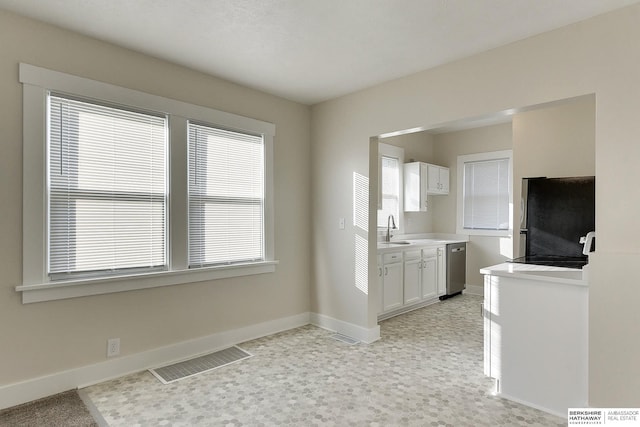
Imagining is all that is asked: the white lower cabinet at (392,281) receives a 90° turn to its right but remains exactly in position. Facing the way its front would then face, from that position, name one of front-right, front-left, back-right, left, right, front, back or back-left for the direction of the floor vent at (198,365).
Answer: front

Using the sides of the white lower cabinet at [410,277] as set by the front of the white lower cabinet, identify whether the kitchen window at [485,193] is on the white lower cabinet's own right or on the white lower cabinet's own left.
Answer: on the white lower cabinet's own left

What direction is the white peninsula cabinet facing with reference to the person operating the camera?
facing to the left of the viewer

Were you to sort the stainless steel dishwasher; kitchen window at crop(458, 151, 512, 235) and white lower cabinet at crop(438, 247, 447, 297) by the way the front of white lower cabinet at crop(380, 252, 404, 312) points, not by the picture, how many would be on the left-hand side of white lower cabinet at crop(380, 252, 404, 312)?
3

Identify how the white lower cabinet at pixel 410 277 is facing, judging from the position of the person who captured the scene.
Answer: facing the viewer and to the right of the viewer
